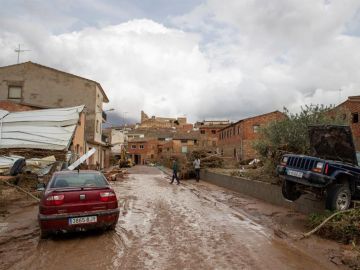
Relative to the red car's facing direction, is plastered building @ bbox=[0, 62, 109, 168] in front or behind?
in front

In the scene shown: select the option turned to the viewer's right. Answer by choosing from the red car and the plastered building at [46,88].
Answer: the plastered building

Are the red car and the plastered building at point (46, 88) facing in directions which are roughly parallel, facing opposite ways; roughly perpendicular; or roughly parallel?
roughly perpendicular

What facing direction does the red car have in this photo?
away from the camera

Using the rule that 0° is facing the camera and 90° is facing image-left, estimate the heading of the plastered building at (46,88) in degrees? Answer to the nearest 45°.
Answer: approximately 270°

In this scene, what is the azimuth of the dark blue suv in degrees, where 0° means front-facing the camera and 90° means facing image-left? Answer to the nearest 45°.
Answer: approximately 45°
